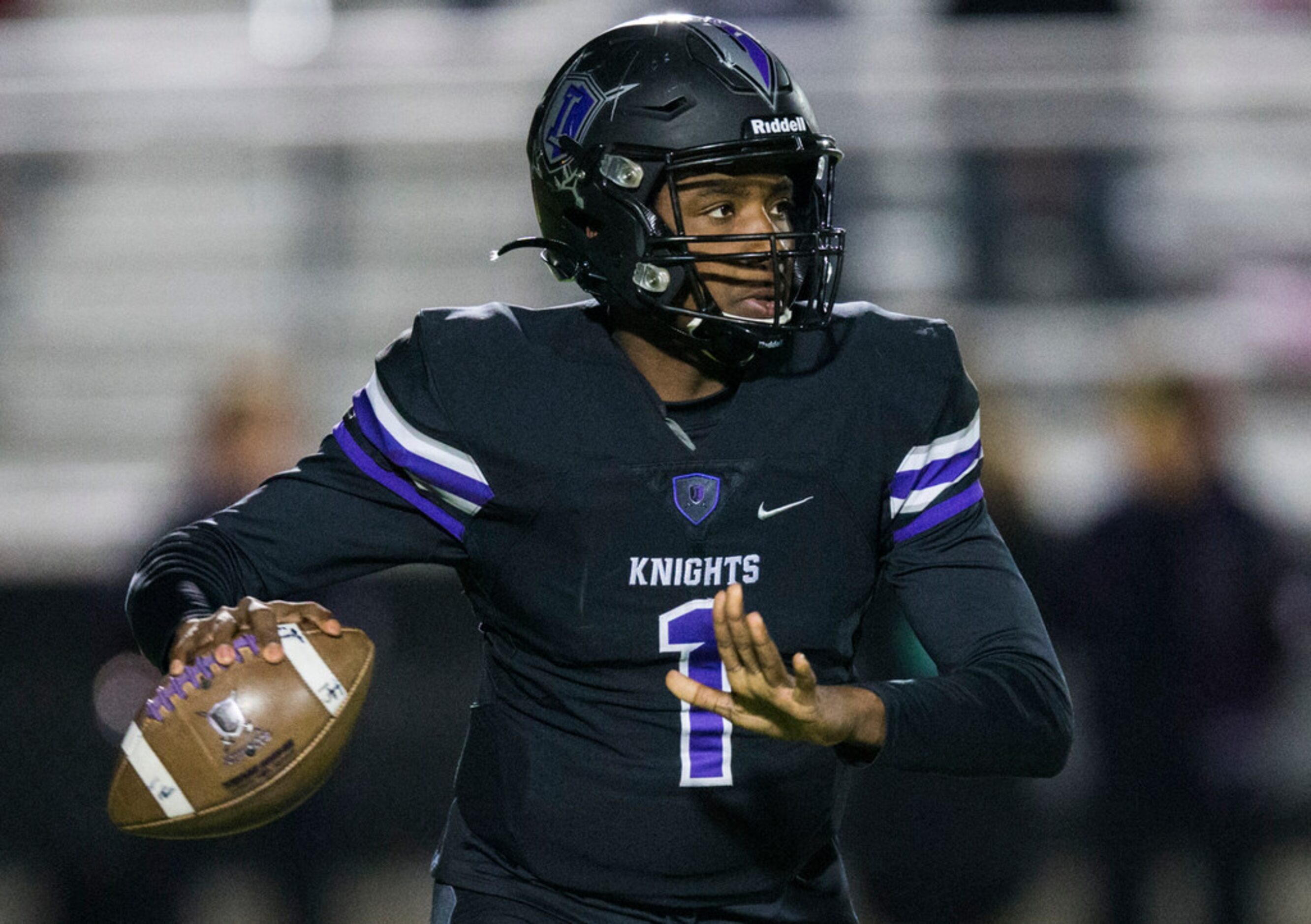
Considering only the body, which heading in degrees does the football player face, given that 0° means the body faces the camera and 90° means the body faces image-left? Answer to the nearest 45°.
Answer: approximately 0°

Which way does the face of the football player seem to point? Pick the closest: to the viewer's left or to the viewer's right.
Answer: to the viewer's right

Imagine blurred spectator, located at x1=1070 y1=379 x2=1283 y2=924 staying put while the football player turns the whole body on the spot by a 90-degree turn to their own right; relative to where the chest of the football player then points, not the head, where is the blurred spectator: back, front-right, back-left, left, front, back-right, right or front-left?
back-right

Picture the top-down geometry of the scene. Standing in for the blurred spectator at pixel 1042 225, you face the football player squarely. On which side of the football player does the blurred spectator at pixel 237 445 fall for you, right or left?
right

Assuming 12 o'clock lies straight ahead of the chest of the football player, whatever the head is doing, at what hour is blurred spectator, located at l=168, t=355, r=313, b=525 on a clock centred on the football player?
The blurred spectator is roughly at 5 o'clock from the football player.
